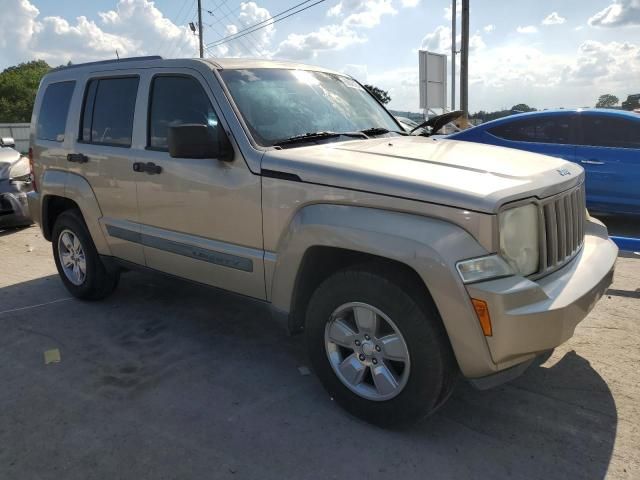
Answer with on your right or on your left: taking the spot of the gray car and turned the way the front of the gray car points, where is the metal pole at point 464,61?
on your left

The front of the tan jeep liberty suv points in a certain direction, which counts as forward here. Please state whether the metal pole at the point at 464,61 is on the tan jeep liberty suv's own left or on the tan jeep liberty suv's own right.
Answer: on the tan jeep liberty suv's own left

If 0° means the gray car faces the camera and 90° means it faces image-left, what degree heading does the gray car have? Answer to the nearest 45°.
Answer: approximately 315°

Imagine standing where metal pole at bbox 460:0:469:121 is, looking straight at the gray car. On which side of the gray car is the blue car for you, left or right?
left

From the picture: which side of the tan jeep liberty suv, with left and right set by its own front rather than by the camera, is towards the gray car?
back

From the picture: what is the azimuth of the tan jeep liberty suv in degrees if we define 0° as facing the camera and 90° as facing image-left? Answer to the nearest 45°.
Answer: approximately 315°
